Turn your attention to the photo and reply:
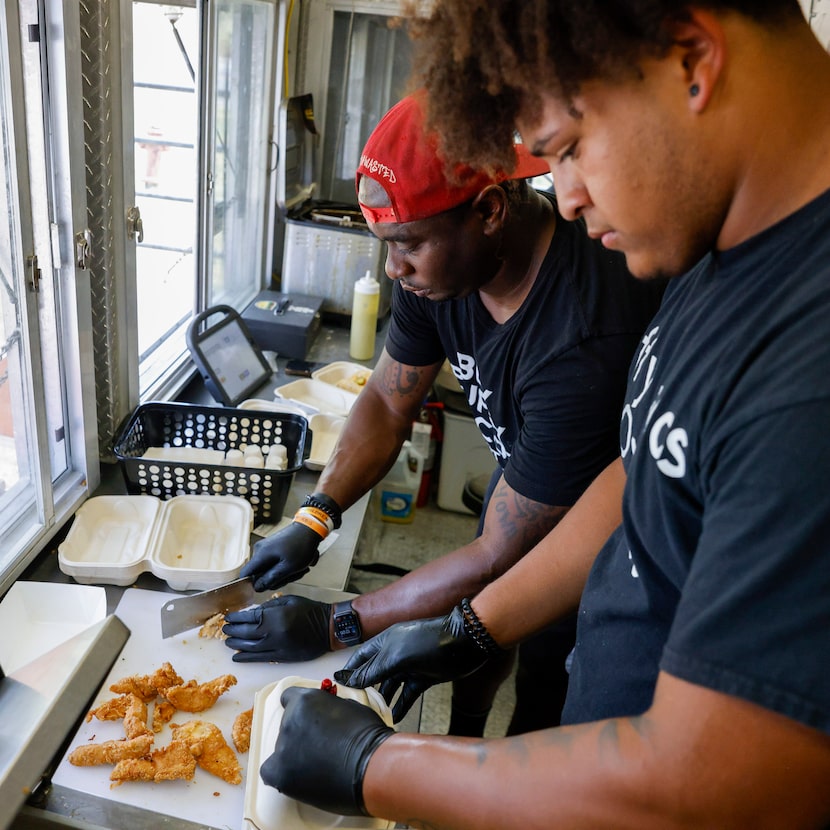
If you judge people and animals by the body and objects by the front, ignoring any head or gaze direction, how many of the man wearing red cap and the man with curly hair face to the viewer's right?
0

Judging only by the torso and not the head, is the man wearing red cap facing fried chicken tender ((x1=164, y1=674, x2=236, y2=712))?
yes

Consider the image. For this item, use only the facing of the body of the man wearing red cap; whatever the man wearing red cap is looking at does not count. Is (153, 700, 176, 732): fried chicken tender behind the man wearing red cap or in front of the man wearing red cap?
in front

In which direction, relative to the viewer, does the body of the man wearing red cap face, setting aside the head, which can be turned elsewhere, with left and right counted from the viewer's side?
facing the viewer and to the left of the viewer

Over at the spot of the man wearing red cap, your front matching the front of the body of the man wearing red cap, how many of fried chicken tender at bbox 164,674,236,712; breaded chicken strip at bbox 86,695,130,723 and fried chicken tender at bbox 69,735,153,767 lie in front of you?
3

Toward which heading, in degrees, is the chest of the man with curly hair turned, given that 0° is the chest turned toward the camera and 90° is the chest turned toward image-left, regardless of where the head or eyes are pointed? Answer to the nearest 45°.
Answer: approximately 90°

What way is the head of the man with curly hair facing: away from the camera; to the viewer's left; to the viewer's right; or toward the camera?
to the viewer's left

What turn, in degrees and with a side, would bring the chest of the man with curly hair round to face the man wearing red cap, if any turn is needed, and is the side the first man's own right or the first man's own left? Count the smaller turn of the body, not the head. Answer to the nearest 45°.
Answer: approximately 90° to the first man's own right
